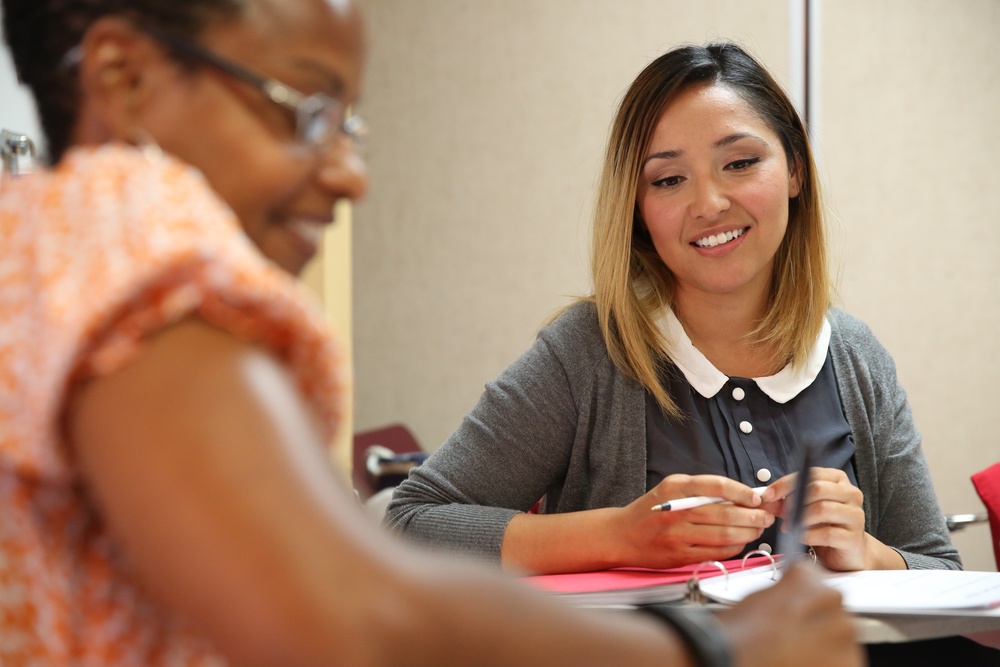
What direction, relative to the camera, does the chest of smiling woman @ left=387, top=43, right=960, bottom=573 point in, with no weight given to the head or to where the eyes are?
toward the camera

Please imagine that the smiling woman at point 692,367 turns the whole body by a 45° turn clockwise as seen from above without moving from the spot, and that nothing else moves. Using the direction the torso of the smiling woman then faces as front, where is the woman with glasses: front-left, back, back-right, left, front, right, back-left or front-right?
front-left

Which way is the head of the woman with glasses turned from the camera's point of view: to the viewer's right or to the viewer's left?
to the viewer's right

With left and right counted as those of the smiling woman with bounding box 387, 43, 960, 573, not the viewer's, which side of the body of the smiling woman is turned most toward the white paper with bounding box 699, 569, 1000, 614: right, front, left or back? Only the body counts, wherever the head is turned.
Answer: front

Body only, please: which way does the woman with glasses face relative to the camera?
to the viewer's right

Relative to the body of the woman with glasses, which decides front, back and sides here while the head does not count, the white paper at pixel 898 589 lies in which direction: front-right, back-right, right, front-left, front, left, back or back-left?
front-left
